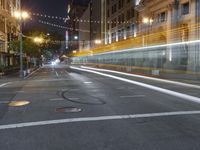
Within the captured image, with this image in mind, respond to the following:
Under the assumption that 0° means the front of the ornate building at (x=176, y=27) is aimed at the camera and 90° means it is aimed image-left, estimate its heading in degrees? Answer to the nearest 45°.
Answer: approximately 45°
